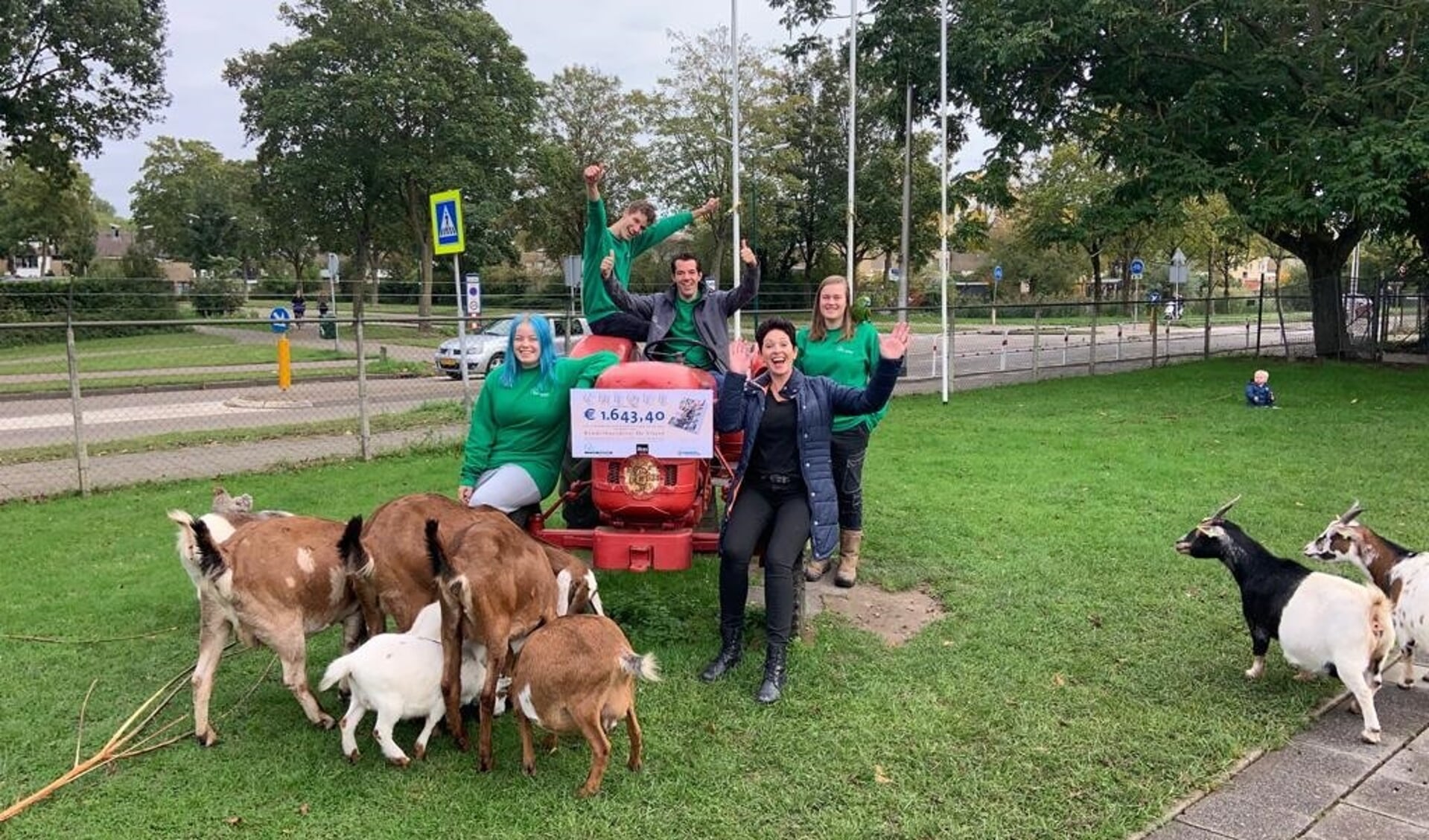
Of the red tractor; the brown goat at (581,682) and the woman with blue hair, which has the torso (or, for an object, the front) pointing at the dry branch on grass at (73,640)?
the brown goat

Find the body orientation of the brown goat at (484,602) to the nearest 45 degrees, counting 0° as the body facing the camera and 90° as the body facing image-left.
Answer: approximately 225°

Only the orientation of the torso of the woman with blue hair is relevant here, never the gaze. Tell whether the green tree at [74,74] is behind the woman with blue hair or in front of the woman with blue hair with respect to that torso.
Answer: behind

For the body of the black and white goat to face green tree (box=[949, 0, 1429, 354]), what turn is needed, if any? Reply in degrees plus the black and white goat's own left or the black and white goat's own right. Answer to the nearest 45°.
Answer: approximately 45° to the black and white goat's own right

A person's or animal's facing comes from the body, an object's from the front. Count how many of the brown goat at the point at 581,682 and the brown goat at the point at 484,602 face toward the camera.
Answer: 0

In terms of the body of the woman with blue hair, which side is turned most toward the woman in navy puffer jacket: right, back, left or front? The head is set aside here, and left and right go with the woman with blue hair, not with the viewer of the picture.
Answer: left

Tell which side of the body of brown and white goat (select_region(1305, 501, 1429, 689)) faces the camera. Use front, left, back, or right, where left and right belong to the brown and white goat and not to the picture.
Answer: left

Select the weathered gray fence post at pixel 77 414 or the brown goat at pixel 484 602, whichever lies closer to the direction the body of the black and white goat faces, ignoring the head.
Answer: the weathered gray fence post

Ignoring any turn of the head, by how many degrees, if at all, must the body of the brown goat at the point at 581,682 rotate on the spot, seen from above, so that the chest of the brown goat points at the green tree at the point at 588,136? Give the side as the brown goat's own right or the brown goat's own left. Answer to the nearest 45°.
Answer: approximately 45° to the brown goat's own right

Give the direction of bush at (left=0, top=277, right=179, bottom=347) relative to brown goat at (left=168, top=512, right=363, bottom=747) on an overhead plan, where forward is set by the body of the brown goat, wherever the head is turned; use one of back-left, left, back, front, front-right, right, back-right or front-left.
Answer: front-left

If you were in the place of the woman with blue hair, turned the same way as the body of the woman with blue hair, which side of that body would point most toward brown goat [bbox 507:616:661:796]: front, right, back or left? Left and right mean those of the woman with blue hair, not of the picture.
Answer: front

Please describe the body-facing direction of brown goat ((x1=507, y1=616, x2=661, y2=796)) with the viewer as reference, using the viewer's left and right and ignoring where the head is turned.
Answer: facing away from the viewer and to the left of the viewer

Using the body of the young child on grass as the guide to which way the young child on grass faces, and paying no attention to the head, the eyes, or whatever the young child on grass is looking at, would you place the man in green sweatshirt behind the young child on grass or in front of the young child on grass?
in front
